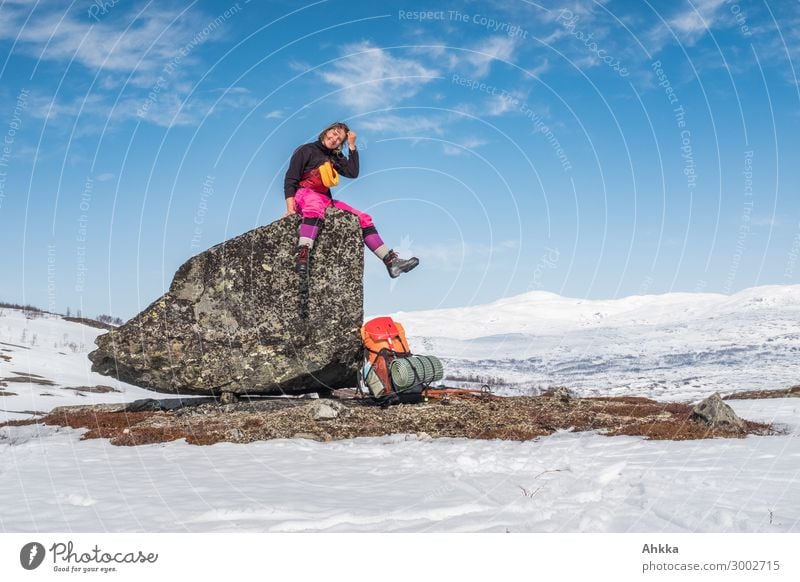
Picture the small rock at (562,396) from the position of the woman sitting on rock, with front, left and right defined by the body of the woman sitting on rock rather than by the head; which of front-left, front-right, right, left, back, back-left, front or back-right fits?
front-left

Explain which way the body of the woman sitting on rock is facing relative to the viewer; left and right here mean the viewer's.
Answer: facing the viewer and to the right of the viewer

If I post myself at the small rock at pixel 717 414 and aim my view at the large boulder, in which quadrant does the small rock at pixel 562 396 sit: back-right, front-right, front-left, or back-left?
front-right

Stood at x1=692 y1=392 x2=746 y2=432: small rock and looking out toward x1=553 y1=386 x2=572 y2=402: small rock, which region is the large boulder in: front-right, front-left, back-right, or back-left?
front-left

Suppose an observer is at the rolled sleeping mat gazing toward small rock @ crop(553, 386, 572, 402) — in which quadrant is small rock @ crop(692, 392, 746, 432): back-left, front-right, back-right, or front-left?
front-right

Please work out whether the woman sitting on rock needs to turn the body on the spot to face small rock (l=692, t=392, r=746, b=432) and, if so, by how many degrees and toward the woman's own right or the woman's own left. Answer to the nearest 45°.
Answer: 0° — they already face it

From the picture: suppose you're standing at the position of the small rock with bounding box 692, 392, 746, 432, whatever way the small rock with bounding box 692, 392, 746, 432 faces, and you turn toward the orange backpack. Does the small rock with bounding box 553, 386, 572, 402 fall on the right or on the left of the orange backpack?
right
